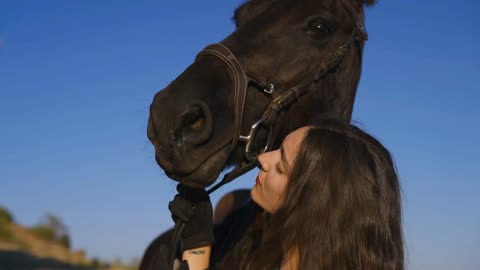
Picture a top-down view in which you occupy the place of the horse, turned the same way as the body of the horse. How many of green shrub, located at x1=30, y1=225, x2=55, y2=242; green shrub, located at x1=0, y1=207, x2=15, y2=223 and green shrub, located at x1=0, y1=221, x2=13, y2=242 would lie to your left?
0

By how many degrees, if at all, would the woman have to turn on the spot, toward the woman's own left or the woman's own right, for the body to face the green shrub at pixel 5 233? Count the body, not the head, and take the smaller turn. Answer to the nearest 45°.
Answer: approximately 45° to the woman's own right

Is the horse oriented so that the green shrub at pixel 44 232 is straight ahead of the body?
no

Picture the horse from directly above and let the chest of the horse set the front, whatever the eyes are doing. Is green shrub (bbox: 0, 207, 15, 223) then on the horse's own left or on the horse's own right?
on the horse's own right

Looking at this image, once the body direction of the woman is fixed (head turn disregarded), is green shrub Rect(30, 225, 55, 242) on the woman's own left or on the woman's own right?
on the woman's own right

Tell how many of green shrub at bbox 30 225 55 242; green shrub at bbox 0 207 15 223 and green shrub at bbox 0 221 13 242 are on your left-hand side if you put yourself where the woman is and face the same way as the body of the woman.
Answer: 0

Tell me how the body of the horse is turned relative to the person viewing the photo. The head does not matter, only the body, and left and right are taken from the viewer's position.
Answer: facing the viewer and to the left of the viewer

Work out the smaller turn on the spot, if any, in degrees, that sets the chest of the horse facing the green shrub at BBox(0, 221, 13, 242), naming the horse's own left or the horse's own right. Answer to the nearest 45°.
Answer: approximately 90° to the horse's own right

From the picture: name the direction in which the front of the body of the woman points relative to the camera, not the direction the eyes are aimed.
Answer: to the viewer's left

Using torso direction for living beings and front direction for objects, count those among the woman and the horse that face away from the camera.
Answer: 0

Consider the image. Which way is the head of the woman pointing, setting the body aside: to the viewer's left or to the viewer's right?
to the viewer's left
